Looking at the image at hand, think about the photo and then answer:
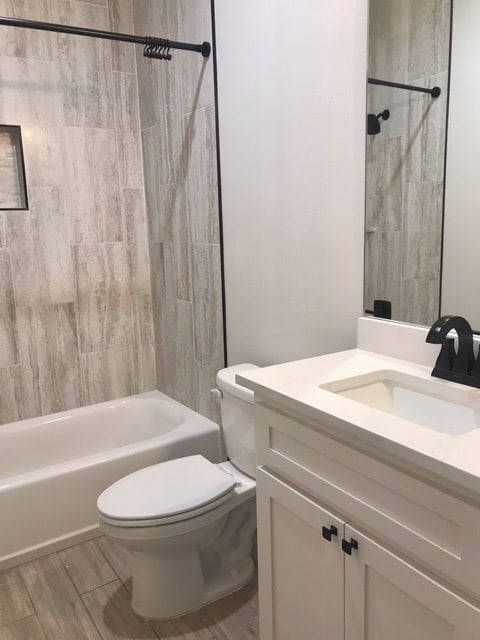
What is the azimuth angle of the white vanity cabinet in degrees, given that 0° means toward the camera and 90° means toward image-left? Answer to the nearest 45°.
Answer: approximately 45°

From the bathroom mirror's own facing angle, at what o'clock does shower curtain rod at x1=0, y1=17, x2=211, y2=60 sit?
The shower curtain rod is roughly at 2 o'clock from the bathroom mirror.

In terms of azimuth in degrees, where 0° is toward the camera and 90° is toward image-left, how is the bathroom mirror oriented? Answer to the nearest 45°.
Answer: approximately 45°

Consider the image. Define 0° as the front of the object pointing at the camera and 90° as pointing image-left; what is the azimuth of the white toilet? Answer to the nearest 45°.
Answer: approximately 45°

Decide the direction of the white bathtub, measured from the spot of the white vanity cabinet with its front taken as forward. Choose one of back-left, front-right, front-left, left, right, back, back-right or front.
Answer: right

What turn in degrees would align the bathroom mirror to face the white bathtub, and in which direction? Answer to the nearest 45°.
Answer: approximately 45° to its right

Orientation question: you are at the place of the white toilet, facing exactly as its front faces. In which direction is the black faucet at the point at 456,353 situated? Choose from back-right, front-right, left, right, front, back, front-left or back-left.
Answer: left
